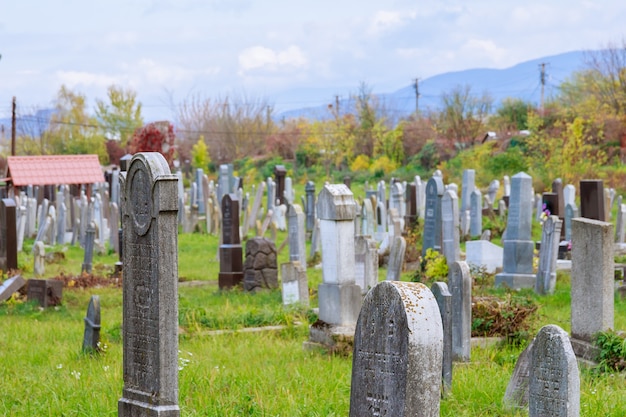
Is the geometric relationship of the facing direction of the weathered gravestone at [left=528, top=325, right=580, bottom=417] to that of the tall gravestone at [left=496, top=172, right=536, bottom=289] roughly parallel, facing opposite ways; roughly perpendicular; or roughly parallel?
roughly parallel

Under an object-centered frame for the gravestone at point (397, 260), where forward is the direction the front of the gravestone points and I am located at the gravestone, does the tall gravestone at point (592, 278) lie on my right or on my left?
on my left

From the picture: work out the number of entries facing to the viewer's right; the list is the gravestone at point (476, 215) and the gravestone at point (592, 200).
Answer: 0

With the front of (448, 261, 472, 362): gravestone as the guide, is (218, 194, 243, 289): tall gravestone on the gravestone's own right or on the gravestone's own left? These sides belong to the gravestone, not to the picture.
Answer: on the gravestone's own right

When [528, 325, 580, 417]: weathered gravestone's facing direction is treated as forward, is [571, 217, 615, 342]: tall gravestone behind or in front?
behind

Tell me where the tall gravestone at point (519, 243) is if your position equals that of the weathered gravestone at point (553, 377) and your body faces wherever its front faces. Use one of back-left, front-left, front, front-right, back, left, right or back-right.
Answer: back-right

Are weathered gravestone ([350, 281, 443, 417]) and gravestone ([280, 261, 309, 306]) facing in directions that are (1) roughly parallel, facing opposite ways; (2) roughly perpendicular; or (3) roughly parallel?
roughly parallel

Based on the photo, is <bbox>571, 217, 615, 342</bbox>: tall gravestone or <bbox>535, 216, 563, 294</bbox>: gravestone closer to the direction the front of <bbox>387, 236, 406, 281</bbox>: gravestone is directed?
the tall gravestone

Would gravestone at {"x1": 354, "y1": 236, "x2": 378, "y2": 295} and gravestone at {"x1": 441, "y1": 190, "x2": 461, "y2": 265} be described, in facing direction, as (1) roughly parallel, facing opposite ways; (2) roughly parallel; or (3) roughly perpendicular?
roughly parallel

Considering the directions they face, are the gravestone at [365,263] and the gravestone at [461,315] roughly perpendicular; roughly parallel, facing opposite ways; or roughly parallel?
roughly parallel

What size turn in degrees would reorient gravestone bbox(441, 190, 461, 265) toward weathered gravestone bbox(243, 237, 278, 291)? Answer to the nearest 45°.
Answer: approximately 45° to its right

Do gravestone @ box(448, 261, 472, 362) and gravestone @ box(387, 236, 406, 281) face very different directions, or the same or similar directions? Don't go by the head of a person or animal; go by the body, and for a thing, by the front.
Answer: same or similar directions

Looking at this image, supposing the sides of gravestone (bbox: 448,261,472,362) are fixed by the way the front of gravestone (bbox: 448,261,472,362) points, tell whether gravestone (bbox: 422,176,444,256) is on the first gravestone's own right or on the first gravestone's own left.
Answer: on the first gravestone's own right

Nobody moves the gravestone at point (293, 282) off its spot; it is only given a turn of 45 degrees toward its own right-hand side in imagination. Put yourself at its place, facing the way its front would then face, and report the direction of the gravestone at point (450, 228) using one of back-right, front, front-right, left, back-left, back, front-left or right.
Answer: back-right

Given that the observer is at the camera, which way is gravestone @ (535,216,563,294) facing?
facing the viewer and to the left of the viewer

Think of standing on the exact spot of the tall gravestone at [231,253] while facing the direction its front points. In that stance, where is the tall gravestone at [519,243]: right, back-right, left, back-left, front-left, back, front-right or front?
back-left

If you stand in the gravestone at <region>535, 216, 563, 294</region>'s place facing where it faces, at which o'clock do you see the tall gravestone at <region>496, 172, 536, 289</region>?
The tall gravestone is roughly at 4 o'clock from the gravestone.

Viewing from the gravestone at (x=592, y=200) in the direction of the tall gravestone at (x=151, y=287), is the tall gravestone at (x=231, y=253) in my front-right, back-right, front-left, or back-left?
front-right
